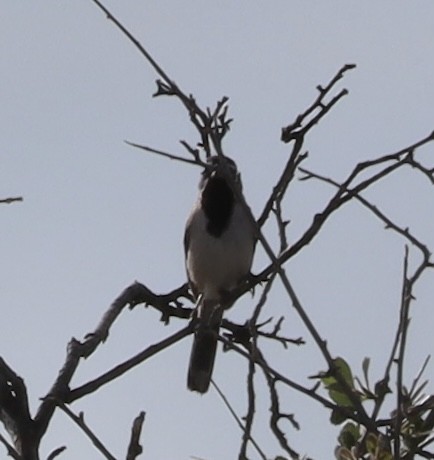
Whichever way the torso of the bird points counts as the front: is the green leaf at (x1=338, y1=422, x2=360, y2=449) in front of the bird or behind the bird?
in front

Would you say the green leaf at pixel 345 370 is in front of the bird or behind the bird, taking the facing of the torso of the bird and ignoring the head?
in front

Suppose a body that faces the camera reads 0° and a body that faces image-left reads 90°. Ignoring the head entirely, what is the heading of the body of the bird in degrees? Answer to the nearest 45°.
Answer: approximately 0°
